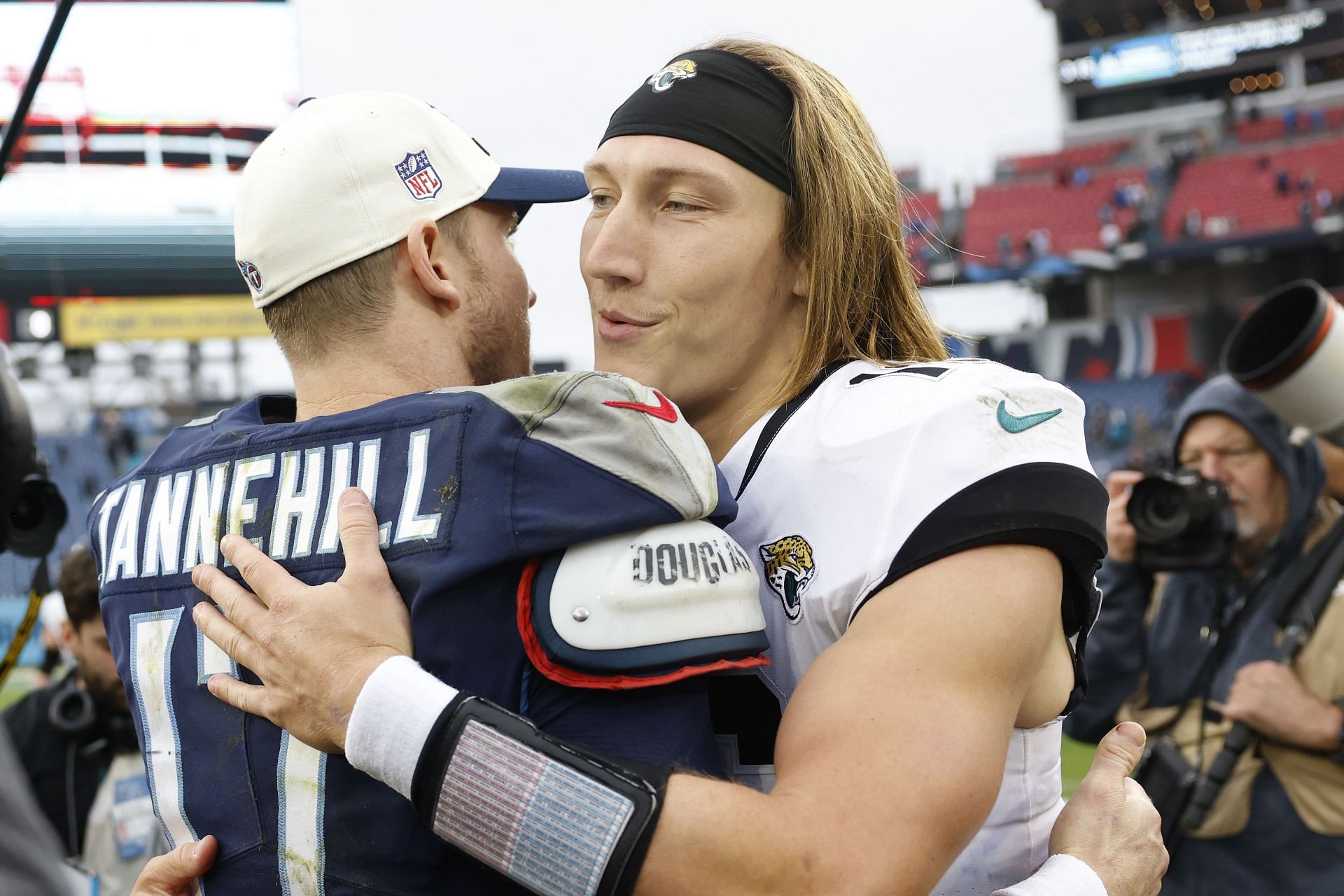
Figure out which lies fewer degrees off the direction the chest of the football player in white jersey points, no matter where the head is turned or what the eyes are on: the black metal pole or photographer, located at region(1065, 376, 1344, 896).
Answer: the black metal pole

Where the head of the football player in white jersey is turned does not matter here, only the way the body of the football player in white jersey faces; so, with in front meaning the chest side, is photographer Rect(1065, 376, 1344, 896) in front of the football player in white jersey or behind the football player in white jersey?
behind

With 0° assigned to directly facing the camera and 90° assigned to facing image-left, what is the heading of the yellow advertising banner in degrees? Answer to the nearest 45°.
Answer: approximately 0°

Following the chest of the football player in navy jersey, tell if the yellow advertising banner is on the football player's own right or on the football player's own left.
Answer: on the football player's own left

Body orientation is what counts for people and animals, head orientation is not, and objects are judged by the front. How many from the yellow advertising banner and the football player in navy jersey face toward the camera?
1

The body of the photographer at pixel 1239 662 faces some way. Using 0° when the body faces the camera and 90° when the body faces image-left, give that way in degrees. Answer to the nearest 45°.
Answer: approximately 45°

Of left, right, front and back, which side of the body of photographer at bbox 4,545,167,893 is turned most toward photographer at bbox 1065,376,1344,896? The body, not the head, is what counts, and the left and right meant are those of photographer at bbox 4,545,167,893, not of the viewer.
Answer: front

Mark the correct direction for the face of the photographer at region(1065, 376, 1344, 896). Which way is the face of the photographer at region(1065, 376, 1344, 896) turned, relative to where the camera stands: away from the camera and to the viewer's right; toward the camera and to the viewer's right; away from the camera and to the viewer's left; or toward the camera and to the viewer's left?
toward the camera and to the viewer's left

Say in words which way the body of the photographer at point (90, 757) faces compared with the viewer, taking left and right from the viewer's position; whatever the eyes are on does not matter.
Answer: facing the viewer and to the right of the viewer

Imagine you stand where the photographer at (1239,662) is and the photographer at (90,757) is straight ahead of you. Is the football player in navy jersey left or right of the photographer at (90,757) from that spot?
left

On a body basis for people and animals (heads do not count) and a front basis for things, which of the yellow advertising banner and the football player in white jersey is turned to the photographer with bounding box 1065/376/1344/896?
the yellow advertising banner

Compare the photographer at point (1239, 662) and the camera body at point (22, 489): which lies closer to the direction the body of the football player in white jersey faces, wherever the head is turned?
the camera body

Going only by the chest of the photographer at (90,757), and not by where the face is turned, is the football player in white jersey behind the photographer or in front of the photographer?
in front

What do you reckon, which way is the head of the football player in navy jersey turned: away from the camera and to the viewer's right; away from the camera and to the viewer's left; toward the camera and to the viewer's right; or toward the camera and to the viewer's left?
away from the camera and to the viewer's right
